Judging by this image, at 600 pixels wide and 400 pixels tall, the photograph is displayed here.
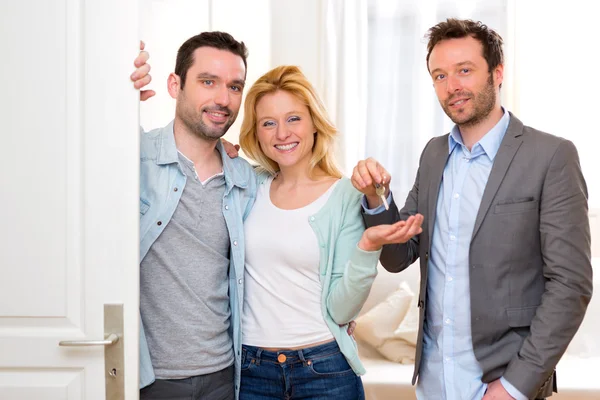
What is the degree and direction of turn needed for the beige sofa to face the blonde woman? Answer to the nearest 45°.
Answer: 0° — it already faces them

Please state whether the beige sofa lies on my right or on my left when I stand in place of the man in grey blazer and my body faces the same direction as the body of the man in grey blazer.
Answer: on my right

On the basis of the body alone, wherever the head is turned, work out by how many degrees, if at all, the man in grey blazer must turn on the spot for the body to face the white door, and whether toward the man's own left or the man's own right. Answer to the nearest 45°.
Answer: approximately 45° to the man's own right

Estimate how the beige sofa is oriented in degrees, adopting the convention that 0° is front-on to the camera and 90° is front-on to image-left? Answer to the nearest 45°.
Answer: approximately 0°

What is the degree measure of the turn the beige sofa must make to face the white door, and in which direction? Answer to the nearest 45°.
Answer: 0° — it already faces it

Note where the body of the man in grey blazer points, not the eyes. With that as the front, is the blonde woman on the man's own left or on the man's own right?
on the man's own right
